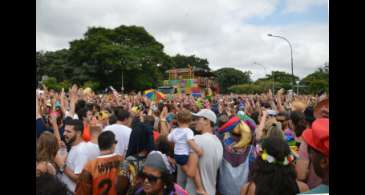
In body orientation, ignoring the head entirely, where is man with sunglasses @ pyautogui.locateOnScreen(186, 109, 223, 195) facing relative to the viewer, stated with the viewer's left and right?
facing away from the viewer and to the left of the viewer

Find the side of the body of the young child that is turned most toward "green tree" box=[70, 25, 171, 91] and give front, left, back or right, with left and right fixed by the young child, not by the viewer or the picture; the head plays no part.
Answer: front

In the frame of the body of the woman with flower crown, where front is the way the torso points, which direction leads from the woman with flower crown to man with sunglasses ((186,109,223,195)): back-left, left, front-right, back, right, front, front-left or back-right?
front-left

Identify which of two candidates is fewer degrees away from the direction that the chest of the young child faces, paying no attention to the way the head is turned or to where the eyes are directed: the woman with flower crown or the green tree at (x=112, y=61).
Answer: the green tree

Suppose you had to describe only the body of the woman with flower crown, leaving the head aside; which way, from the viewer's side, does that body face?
away from the camera

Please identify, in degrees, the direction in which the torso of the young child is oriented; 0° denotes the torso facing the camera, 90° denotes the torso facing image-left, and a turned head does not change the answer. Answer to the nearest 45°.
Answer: approximately 180°

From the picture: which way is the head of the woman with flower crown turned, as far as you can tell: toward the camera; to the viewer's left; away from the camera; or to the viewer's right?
away from the camera

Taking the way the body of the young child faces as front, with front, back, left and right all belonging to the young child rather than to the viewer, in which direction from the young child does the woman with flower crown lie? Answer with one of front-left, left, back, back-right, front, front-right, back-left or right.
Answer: back-right

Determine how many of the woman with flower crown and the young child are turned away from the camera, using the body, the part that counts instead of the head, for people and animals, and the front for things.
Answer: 2
